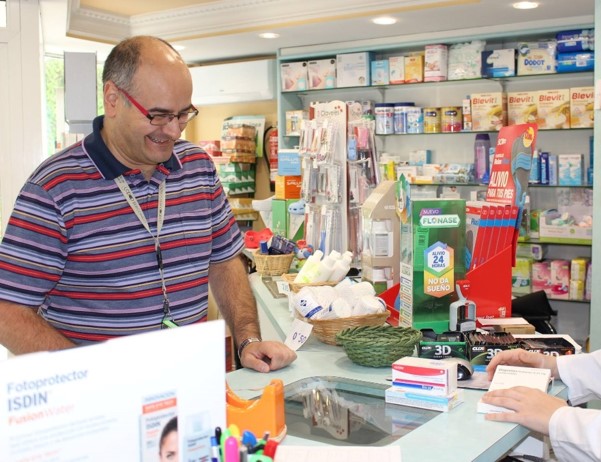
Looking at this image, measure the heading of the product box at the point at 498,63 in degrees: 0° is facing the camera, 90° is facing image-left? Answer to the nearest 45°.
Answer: approximately 0°

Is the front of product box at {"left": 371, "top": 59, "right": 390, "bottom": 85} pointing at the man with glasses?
yes

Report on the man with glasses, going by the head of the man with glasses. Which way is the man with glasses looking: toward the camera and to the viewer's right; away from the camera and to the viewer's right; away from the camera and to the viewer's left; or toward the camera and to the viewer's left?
toward the camera and to the viewer's right

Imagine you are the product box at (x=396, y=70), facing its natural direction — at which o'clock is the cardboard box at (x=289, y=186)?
The cardboard box is roughly at 1 o'clock from the product box.

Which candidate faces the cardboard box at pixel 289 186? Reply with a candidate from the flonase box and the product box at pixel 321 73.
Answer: the product box

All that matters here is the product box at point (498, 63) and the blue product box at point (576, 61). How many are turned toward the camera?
2
